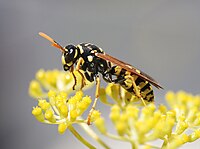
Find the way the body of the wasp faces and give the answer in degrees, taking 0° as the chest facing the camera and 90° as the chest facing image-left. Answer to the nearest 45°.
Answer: approximately 90°
